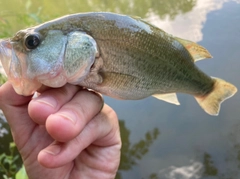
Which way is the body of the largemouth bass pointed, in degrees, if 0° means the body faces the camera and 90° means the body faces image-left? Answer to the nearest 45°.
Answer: approximately 90°

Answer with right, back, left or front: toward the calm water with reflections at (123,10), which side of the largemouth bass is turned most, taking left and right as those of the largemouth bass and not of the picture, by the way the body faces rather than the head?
right
